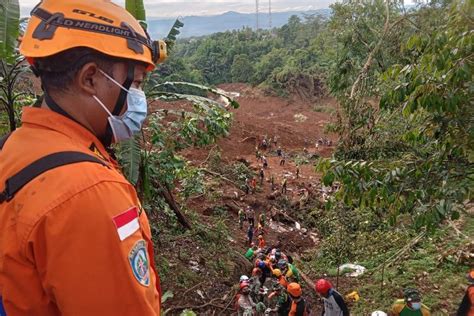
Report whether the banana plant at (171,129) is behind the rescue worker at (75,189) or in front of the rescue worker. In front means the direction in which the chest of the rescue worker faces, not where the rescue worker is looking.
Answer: in front

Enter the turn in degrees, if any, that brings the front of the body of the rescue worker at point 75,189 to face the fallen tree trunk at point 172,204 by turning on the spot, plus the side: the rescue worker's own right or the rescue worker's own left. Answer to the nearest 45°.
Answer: approximately 45° to the rescue worker's own left

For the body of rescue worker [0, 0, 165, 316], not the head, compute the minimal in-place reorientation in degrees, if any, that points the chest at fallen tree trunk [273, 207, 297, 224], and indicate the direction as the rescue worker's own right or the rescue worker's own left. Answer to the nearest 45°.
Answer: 0° — they already face it

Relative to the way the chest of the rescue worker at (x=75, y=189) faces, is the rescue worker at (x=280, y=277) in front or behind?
in front

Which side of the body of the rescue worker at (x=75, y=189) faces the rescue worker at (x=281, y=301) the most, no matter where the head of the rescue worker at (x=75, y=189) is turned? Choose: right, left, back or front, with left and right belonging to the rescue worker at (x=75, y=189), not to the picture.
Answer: front

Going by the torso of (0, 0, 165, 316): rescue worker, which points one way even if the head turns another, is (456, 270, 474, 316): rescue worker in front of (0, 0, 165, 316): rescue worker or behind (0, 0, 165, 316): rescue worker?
in front

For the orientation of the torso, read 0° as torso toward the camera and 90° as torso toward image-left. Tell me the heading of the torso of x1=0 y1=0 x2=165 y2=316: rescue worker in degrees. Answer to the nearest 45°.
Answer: approximately 225°

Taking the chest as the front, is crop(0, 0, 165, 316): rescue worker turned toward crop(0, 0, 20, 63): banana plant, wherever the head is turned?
no

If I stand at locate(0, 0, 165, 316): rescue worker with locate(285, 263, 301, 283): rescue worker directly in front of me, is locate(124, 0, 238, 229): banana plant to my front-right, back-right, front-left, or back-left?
front-left

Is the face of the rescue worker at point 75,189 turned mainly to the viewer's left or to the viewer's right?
to the viewer's right

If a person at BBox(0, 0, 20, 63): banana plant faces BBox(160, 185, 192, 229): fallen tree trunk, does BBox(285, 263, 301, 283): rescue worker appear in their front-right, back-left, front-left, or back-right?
front-right

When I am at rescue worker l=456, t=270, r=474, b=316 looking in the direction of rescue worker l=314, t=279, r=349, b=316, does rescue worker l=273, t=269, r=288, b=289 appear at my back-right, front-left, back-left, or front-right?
front-right

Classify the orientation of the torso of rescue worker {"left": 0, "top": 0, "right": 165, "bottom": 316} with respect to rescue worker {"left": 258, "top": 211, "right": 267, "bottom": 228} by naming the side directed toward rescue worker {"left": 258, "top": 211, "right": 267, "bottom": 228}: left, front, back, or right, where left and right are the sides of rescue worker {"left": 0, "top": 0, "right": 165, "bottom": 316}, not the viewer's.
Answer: front

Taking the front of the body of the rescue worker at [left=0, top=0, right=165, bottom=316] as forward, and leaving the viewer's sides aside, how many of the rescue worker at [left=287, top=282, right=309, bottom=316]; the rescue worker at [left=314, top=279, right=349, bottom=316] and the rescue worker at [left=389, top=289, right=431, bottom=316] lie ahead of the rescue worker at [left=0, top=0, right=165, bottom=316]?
3
